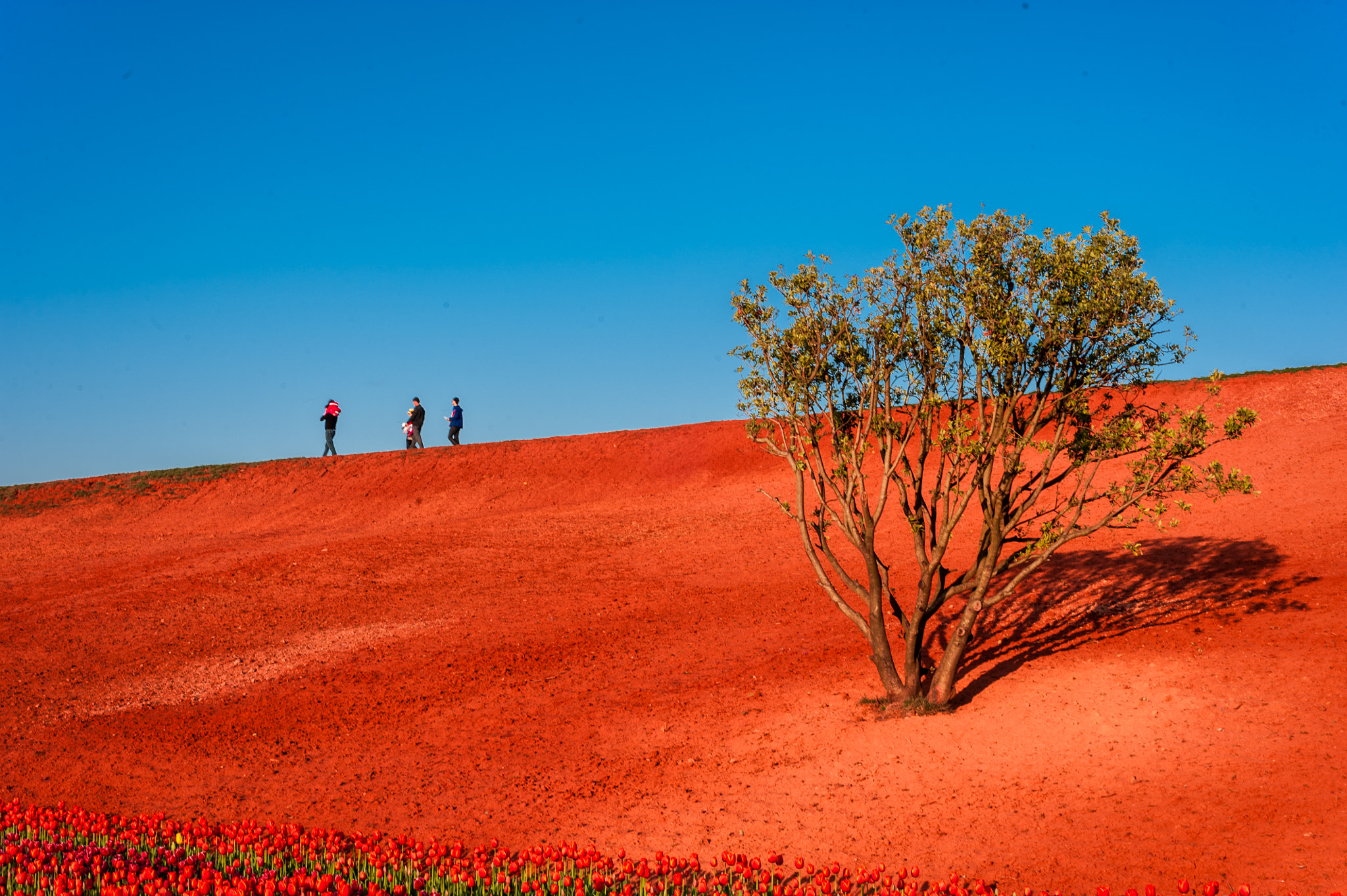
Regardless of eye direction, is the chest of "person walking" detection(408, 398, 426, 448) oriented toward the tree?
no

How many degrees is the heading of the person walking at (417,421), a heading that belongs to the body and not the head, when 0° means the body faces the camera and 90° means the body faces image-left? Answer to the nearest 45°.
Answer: approximately 90°

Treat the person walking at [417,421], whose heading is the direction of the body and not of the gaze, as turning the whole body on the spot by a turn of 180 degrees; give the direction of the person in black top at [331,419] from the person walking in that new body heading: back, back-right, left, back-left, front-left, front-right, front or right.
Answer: back
